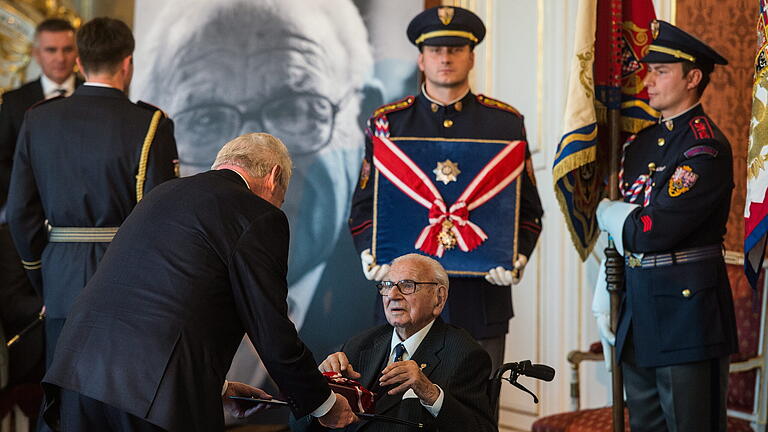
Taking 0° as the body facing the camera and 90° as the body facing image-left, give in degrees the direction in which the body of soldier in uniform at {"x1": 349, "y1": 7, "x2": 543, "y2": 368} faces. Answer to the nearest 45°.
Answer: approximately 0°

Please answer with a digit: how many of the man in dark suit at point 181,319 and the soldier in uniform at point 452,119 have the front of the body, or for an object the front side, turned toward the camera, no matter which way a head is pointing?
1

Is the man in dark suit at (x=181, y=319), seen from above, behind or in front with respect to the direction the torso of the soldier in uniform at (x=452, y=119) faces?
in front

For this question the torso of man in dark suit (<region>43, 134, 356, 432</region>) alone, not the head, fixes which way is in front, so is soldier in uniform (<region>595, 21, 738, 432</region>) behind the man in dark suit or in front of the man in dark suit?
in front

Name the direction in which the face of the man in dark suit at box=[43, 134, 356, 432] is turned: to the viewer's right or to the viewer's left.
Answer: to the viewer's right

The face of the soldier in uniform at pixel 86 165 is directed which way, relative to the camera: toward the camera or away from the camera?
away from the camera

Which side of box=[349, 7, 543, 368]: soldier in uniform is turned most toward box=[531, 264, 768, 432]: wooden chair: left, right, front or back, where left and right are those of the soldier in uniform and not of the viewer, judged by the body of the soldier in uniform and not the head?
left

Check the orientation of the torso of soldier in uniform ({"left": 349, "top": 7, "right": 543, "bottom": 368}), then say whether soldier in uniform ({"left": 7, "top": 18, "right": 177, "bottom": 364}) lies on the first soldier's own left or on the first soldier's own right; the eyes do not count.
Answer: on the first soldier's own right

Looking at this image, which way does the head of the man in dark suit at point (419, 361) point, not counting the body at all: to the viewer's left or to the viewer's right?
to the viewer's left
